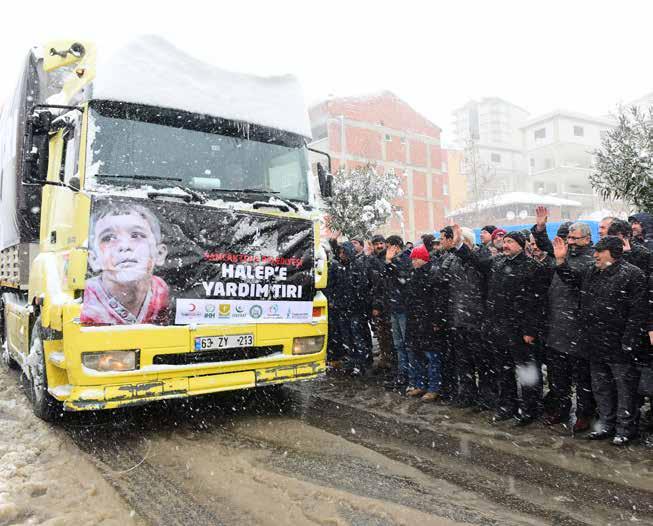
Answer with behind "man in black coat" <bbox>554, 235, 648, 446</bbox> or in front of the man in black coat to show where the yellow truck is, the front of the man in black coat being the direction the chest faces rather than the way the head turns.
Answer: in front

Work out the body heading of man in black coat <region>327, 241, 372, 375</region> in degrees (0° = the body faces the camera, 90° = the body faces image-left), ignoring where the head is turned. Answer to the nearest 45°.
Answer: approximately 45°

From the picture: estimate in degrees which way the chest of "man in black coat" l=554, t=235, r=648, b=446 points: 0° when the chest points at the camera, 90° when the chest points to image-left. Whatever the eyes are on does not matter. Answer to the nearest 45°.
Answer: approximately 45°

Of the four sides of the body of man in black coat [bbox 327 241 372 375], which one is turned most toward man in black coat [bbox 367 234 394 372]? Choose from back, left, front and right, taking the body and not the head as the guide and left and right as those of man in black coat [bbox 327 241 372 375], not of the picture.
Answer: left

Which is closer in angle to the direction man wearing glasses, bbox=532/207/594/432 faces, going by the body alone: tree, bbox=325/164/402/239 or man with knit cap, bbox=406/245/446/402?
the man with knit cap

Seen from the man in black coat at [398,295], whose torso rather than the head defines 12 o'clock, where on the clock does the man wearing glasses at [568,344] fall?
The man wearing glasses is roughly at 9 o'clock from the man in black coat.

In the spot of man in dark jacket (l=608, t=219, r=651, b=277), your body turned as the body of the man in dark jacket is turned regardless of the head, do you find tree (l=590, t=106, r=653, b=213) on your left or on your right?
on your right

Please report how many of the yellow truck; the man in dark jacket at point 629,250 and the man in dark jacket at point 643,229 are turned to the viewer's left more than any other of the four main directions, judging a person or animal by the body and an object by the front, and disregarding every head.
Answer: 2

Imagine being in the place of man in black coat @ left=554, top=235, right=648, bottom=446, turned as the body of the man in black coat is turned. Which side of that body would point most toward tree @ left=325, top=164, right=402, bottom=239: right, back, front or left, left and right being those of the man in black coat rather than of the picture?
right

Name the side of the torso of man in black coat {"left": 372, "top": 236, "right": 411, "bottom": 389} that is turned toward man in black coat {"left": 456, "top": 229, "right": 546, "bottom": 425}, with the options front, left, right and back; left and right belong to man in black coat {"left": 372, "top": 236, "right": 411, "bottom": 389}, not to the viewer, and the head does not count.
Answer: left

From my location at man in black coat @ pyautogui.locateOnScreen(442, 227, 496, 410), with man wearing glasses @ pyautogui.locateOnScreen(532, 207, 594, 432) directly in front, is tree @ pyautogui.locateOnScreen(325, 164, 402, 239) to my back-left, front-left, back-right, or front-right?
back-left

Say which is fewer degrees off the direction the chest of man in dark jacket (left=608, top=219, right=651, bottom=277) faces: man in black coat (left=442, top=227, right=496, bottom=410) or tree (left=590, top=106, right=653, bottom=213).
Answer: the man in black coat

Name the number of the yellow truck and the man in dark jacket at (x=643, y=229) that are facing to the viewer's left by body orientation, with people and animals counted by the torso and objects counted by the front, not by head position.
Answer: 1

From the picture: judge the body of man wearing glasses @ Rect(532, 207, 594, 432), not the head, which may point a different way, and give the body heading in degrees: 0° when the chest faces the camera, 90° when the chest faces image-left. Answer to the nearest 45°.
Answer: approximately 45°
